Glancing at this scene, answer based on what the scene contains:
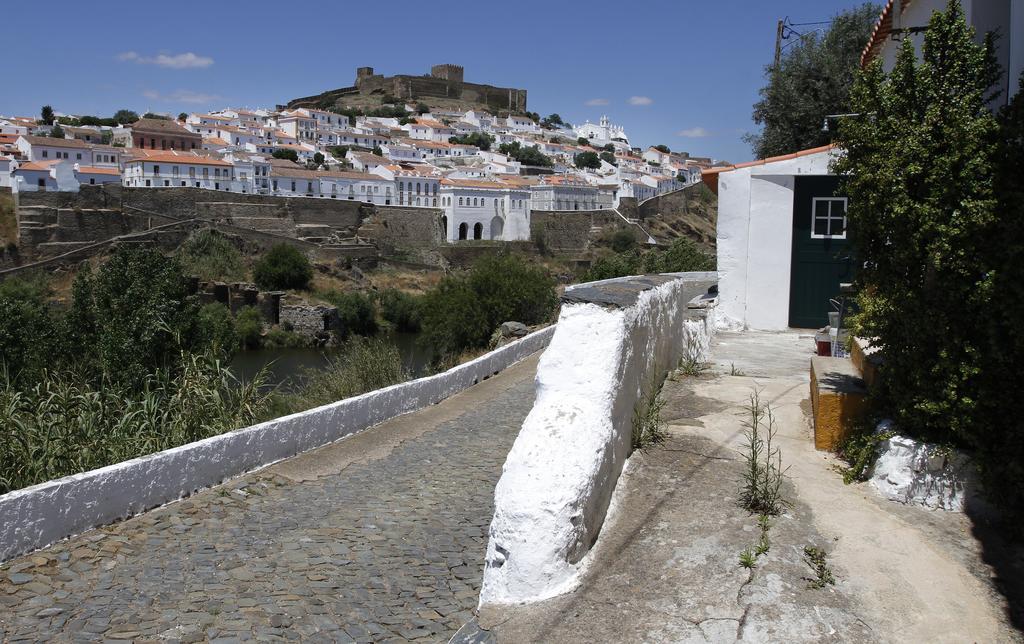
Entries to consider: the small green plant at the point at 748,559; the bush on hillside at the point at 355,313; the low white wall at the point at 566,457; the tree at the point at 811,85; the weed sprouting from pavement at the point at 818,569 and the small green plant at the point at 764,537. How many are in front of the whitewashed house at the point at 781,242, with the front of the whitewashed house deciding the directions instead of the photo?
4

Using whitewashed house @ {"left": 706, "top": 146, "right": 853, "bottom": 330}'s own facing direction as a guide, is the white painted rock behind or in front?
in front

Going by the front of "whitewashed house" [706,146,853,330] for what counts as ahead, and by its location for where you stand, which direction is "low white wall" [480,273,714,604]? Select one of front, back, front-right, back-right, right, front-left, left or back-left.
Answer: front

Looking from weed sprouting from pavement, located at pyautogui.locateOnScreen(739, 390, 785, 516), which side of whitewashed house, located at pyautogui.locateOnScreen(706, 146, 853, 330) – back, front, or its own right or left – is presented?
front

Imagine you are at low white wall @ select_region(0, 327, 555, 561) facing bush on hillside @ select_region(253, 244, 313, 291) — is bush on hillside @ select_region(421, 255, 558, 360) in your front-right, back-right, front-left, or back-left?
front-right

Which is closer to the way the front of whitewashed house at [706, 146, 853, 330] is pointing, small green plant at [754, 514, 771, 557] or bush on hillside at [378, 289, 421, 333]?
the small green plant

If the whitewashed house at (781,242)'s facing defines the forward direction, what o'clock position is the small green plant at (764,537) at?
The small green plant is roughly at 12 o'clock from the whitewashed house.

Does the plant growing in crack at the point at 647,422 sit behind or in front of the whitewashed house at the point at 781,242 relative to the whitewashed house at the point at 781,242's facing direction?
in front

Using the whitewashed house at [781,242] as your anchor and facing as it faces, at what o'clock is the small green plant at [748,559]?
The small green plant is roughly at 12 o'clock from the whitewashed house.

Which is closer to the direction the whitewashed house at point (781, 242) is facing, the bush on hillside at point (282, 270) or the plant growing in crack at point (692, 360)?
the plant growing in crack

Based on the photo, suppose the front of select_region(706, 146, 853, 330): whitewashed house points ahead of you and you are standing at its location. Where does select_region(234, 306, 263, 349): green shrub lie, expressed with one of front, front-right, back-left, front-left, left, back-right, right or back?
back-right

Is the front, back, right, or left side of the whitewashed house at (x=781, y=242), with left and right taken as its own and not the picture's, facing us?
front

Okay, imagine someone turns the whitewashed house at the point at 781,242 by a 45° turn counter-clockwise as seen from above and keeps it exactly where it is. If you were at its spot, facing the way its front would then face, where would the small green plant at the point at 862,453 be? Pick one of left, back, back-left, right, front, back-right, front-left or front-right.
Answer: front-right

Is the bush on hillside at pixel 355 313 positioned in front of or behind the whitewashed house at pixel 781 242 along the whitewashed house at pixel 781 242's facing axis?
behind

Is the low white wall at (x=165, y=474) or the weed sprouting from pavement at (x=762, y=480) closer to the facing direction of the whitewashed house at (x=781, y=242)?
the weed sprouting from pavement

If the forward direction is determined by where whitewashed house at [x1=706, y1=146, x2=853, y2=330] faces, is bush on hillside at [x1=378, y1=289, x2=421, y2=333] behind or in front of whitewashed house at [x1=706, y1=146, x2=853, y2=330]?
behind

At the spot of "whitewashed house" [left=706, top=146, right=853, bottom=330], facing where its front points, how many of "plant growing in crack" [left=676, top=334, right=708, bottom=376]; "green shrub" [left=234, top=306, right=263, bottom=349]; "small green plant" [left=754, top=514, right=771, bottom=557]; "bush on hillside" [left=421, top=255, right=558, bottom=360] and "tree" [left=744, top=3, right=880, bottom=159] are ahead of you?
2

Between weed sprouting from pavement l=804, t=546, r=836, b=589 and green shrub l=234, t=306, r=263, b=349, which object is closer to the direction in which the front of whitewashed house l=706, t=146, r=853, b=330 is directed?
the weed sprouting from pavement
